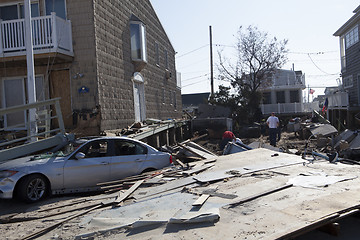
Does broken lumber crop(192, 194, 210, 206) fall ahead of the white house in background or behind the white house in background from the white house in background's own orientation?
ahead

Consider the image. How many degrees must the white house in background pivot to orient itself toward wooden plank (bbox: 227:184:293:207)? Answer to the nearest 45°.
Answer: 0° — it already faces it

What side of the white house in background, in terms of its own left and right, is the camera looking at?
front

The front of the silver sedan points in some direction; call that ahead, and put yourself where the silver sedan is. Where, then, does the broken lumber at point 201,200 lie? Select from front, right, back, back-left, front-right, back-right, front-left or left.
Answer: back-left

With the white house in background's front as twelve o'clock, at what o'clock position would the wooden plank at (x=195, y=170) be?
The wooden plank is roughly at 12 o'clock from the white house in background.

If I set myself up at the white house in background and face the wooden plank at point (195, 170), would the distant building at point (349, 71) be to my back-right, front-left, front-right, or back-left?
front-left

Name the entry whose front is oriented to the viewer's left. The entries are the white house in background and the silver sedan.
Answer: the silver sedan

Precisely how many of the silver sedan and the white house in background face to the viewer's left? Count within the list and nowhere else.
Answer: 1

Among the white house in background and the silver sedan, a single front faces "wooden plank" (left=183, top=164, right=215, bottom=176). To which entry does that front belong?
the white house in background

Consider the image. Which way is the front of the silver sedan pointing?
to the viewer's left

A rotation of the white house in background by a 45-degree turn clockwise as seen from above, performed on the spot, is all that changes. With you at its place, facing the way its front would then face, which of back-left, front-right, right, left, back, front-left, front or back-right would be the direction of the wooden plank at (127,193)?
front-left

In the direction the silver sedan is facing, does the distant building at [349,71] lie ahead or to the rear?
to the rear

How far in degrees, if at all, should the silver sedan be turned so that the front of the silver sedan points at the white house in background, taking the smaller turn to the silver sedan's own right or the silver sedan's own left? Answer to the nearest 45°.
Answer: approximately 135° to the silver sedan's own right
